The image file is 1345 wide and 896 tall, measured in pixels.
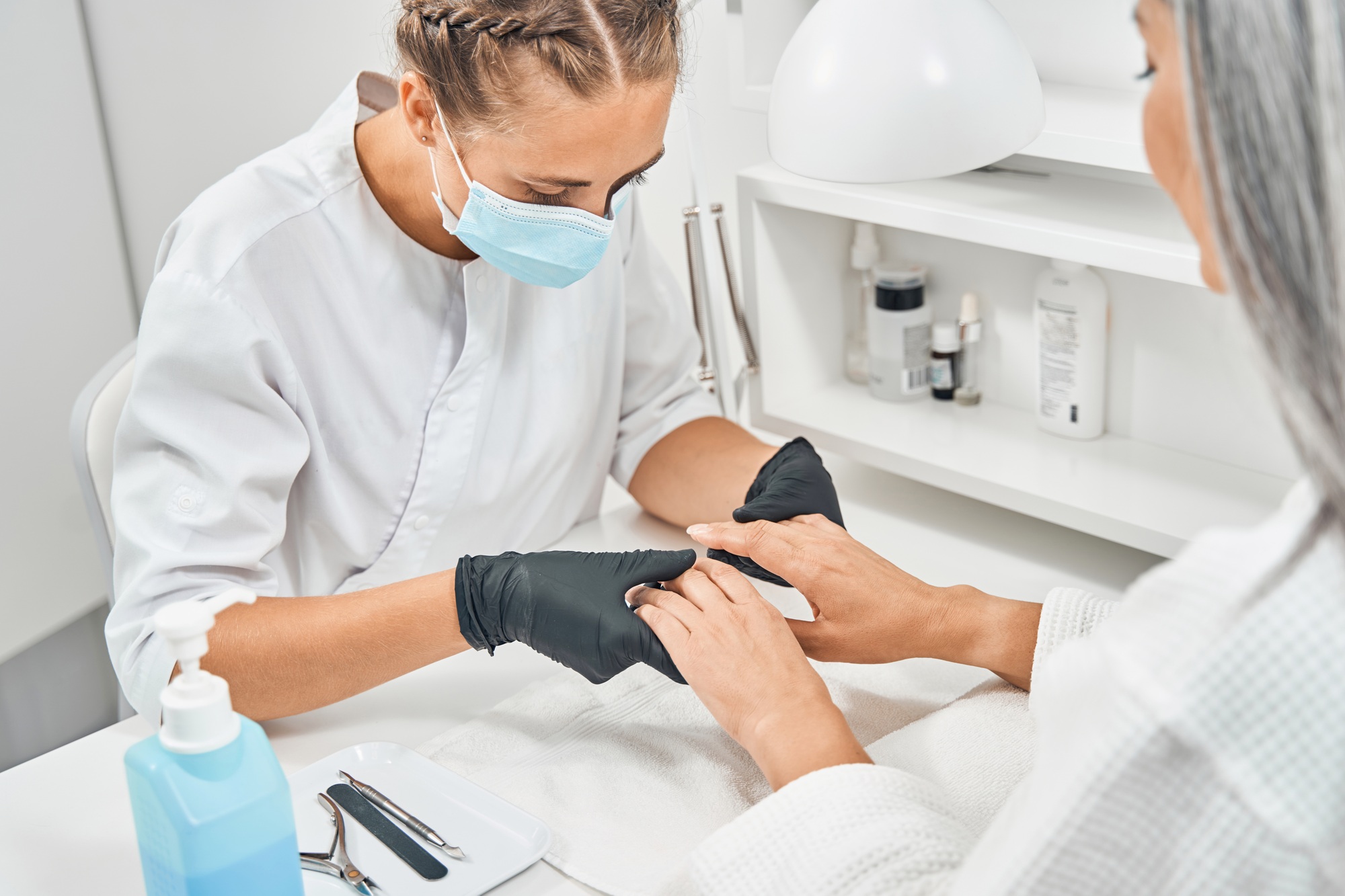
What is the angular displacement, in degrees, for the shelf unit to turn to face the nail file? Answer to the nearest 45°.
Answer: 0° — it already faces it

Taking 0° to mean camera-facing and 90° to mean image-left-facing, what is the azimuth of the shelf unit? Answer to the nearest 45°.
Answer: approximately 45°

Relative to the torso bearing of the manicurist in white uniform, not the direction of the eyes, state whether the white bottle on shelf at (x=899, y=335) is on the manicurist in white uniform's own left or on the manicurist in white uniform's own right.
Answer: on the manicurist in white uniform's own left

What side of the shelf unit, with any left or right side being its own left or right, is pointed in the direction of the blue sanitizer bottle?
front

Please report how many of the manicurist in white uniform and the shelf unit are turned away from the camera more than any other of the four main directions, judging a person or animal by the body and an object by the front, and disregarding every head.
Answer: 0

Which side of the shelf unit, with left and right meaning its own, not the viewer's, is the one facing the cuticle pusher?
front

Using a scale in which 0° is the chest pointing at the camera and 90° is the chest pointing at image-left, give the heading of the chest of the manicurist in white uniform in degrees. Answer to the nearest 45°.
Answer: approximately 315°

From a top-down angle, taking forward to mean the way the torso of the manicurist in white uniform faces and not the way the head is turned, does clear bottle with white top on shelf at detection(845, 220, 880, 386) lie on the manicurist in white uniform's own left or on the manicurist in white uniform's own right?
on the manicurist in white uniform's own left

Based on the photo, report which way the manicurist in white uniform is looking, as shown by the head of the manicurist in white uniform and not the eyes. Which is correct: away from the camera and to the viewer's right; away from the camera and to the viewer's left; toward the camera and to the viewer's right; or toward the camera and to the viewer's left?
toward the camera and to the viewer's right
